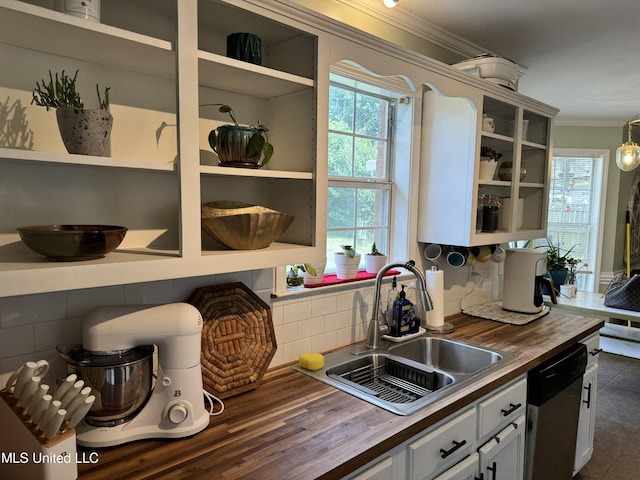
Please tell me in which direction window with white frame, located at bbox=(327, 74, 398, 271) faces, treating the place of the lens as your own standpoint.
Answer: facing the viewer and to the right of the viewer

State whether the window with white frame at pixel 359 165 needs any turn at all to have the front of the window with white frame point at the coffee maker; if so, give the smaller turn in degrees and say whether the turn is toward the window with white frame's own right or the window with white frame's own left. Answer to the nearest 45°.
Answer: approximately 45° to the window with white frame's own left

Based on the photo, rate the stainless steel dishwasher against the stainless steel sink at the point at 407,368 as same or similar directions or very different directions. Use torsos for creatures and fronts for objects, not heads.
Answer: same or similar directions

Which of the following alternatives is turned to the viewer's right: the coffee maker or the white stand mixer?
the coffee maker

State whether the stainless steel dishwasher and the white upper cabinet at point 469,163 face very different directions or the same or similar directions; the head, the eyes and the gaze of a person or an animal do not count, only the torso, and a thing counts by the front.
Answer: same or similar directions

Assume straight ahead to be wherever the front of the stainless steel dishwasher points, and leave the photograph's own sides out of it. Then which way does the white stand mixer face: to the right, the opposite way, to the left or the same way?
to the right

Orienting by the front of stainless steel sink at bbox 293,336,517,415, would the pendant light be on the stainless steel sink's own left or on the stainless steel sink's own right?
on the stainless steel sink's own left

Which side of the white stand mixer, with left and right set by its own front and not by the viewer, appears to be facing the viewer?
left

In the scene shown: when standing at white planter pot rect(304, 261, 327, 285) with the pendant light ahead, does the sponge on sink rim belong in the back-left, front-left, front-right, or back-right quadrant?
back-right

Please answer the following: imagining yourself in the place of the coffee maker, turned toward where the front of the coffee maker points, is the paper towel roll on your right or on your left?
on your right

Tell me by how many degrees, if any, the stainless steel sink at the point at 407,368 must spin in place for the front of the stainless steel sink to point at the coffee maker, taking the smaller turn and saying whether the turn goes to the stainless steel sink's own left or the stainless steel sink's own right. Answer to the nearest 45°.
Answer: approximately 90° to the stainless steel sink's own left

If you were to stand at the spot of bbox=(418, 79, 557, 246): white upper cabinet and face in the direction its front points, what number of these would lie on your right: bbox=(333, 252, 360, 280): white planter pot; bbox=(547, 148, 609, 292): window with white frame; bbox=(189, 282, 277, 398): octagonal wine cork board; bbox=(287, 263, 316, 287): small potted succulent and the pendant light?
3

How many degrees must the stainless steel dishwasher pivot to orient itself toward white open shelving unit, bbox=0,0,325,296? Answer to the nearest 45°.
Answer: approximately 90° to its right
